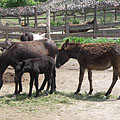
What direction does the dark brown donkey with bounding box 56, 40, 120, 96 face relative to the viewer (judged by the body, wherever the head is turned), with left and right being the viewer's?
facing to the left of the viewer

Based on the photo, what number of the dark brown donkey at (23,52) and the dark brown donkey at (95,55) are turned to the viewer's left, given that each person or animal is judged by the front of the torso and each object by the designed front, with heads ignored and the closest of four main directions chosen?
2

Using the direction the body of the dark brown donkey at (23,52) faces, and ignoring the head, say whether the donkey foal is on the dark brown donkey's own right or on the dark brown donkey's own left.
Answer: on the dark brown donkey's own left

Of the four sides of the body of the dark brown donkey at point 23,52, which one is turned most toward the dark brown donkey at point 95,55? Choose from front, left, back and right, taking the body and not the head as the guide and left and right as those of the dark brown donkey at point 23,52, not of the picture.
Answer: back

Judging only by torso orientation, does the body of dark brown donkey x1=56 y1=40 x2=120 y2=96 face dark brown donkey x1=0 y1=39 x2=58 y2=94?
yes

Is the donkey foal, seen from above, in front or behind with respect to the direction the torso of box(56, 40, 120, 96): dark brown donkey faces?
in front

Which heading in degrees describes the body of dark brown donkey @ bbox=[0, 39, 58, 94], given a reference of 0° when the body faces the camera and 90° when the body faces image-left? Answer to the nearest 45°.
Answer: approximately 90°
